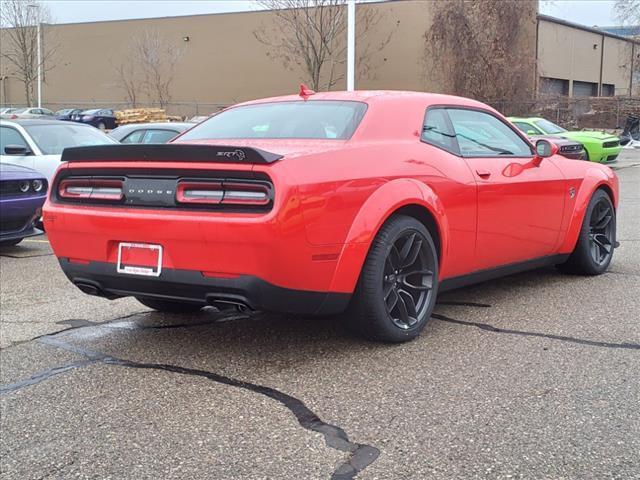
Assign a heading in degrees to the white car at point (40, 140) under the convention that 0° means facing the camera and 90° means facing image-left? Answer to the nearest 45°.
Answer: approximately 315°

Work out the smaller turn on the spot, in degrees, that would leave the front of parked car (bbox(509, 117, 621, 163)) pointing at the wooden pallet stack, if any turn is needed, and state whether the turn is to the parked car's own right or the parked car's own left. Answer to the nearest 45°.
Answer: approximately 180°

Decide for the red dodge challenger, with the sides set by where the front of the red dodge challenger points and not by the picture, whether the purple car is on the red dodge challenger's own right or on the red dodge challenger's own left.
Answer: on the red dodge challenger's own left

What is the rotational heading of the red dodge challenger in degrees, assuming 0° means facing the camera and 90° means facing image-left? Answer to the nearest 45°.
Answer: approximately 225°

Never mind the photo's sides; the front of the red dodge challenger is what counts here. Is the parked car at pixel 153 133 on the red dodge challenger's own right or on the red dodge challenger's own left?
on the red dodge challenger's own left

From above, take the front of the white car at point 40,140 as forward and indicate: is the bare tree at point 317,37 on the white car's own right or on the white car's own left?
on the white car's own left

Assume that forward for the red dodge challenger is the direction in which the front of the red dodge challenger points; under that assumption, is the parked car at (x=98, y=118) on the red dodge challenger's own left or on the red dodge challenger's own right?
on the red dodge challenger's own left

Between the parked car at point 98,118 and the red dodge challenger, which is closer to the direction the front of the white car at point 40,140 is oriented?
the red dodge challenger

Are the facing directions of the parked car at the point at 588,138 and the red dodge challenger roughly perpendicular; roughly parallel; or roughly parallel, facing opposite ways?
roughly perpendicular

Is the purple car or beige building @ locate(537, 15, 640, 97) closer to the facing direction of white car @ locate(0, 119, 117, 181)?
the purple car

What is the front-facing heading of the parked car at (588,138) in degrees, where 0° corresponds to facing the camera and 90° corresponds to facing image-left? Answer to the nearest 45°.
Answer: approximately 315°

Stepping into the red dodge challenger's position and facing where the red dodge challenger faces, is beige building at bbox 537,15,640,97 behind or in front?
in front

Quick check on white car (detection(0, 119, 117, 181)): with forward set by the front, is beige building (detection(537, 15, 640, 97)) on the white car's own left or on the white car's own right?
on the white car's own left

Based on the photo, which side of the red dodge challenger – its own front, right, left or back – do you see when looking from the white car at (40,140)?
left
